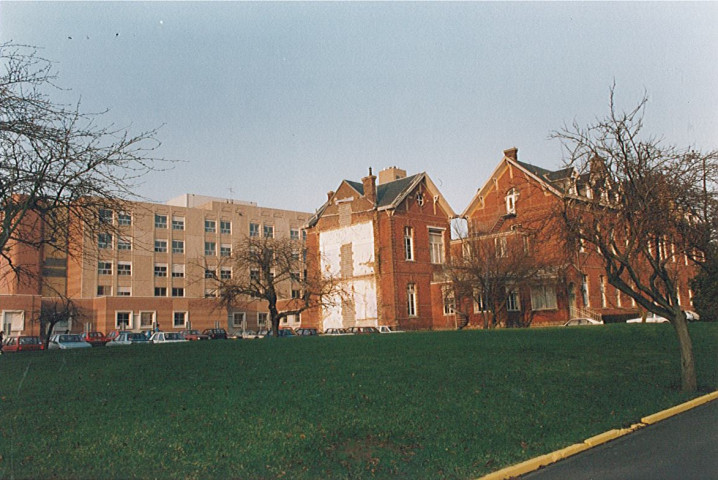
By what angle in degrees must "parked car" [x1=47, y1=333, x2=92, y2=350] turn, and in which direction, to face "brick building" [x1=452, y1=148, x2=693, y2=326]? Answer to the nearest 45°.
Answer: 0° — it already faces it

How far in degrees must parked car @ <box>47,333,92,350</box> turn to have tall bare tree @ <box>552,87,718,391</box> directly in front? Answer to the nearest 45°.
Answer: approximately 45° to its right

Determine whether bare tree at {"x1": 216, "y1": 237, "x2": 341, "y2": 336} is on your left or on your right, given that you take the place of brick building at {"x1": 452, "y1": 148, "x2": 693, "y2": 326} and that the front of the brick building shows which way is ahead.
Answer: on your right

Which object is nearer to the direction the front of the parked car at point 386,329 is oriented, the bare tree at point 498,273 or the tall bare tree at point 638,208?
the bare tree
